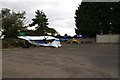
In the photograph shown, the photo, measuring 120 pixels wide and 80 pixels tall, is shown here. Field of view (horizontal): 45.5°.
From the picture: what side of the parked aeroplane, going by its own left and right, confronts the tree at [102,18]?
left

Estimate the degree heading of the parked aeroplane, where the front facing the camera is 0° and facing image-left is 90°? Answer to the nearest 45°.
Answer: approximately 315°
